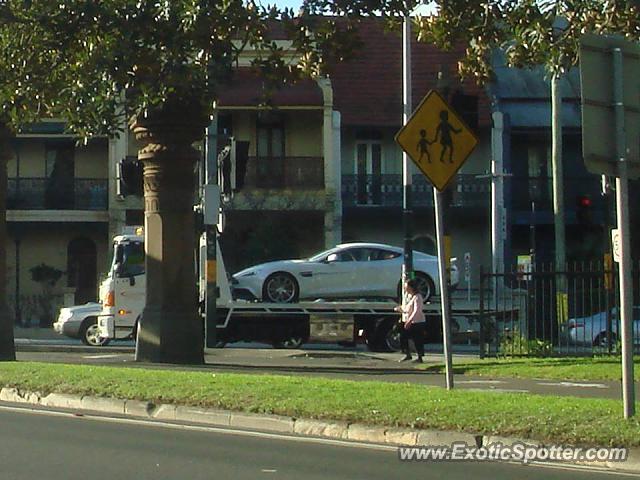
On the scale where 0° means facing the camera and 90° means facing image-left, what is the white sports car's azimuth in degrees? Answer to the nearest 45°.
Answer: approximately 90°

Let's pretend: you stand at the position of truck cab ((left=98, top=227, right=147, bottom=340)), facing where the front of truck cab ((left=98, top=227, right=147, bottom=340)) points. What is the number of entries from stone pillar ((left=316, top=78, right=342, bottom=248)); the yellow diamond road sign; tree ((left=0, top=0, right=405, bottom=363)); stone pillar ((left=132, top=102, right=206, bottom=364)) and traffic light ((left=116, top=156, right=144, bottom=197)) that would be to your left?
4

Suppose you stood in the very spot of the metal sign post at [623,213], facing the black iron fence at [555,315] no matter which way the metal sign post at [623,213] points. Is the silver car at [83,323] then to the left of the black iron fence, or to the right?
left

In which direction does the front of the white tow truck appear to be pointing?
to the viewer's left

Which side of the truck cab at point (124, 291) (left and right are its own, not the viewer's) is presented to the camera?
left

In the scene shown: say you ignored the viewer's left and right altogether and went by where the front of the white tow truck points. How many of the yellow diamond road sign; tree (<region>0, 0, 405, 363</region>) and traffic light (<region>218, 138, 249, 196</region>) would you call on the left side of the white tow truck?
3
